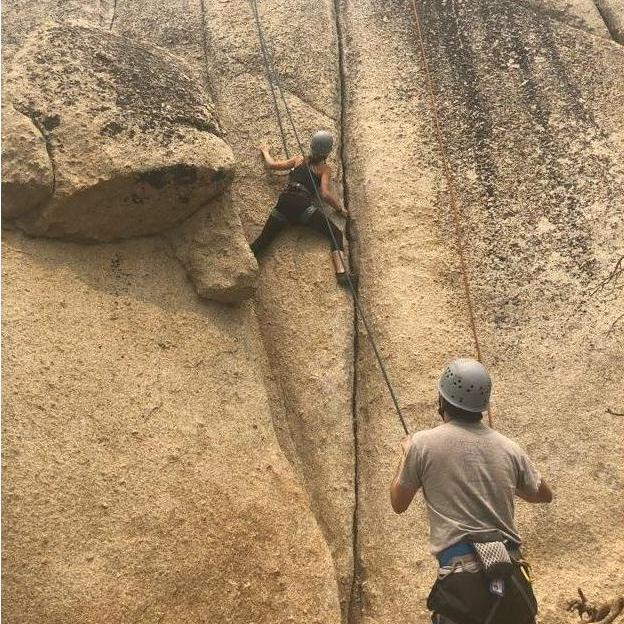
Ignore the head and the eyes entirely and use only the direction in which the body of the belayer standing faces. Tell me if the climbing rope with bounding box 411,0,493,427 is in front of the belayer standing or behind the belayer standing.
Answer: in front

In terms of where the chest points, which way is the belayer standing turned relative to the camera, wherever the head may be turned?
away from the camera

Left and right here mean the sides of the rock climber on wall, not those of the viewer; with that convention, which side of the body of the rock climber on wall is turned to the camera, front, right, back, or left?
back

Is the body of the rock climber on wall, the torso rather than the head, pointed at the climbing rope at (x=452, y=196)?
no

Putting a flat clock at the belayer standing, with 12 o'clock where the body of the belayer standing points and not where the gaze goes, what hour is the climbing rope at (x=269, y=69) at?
The climbing rope is roughly at 11 o'clock from the belayer standing.

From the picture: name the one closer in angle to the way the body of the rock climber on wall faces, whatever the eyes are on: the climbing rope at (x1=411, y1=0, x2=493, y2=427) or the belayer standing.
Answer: the climbing rope

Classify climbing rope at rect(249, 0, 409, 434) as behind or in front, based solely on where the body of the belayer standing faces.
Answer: in front

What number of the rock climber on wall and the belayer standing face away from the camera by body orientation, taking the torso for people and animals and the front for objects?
2

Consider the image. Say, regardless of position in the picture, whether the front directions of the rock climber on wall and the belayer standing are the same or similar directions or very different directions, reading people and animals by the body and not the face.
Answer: same or similar directions
